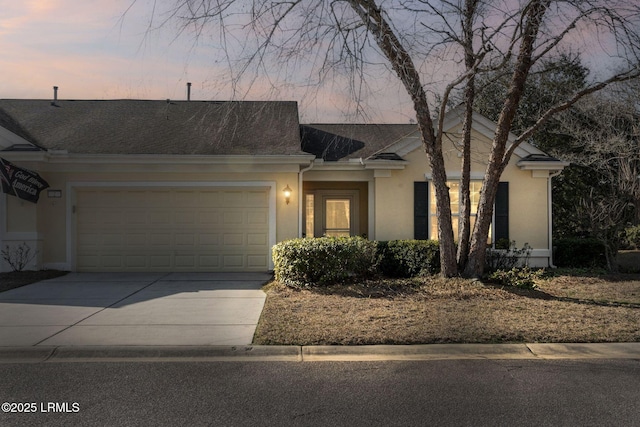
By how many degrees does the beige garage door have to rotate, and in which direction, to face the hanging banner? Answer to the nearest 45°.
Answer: approximately 90° to its right

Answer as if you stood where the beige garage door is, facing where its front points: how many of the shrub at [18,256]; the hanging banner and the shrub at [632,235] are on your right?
2

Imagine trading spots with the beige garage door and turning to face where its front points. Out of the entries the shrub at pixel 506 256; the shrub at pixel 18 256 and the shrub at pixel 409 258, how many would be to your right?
1

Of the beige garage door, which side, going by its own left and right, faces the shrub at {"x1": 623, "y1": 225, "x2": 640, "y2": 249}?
left

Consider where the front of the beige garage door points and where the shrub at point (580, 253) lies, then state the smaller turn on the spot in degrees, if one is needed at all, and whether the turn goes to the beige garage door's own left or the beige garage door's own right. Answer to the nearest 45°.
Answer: approximately 90° to the beige garage door's own left

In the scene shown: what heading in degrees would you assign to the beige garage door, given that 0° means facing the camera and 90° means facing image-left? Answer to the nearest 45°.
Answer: approximately 0°

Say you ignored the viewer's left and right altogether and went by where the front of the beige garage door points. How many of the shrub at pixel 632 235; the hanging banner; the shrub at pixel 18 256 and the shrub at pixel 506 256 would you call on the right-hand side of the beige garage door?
2

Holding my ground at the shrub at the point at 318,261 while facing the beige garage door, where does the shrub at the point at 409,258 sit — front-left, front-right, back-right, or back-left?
back-right

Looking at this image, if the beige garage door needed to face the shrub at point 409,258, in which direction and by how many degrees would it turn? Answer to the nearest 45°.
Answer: approximately 45° to its left

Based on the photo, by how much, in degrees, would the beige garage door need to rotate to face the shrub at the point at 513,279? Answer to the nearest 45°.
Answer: approximately 45° to its left

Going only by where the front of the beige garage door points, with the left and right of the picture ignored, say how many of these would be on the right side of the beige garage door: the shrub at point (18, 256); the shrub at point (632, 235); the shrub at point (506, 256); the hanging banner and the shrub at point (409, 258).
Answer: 2

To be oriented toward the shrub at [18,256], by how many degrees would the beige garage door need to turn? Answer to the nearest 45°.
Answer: approximately 90° to its right

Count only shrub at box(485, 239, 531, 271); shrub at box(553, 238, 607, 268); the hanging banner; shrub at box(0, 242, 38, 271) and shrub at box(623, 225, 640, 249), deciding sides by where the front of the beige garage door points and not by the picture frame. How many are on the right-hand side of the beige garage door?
2

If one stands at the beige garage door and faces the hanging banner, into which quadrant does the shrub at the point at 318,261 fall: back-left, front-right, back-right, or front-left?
back-left

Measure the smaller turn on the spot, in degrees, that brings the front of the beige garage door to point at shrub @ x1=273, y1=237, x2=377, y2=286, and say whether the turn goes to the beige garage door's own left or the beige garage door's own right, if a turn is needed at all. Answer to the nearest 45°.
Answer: approximately 45° to the beige garage door's own left
